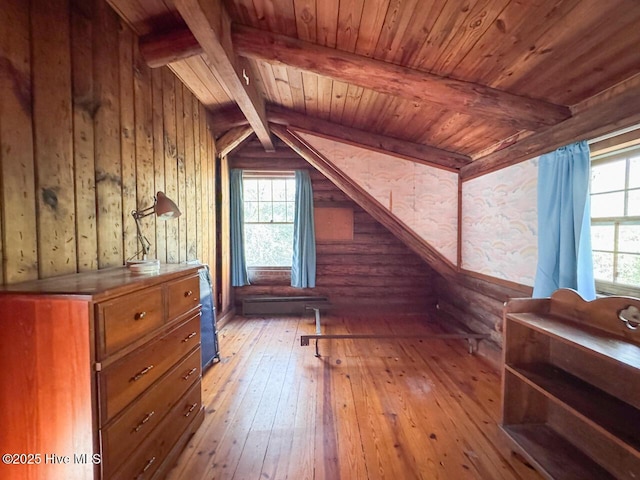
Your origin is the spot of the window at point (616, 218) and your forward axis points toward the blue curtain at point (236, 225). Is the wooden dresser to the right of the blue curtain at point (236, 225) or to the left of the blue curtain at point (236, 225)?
left

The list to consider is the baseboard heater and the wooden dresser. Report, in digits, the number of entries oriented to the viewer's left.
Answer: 0

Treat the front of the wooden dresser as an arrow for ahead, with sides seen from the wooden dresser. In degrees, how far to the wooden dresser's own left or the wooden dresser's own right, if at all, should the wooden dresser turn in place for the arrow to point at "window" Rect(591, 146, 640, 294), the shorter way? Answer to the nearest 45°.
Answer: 0° — it already faces it

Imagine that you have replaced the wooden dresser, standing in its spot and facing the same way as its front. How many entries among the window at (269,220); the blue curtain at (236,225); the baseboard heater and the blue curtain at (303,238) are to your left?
4

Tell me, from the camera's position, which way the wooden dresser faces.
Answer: facing the viewer and to the right of the viewer

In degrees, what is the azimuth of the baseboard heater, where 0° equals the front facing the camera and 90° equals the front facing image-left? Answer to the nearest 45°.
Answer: approximately 0°

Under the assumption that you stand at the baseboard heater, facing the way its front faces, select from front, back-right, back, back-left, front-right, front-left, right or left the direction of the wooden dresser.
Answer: front

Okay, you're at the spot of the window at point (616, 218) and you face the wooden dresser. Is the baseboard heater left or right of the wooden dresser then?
right

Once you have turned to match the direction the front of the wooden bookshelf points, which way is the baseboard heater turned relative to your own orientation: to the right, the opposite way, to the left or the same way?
to the left

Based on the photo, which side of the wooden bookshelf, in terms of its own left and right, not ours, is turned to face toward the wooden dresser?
front

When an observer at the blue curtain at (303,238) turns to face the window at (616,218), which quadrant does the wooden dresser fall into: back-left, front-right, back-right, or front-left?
front-right

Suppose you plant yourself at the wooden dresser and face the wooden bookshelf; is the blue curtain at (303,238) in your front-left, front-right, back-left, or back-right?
front-left

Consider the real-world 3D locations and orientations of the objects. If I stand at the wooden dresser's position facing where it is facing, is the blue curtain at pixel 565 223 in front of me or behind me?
in front

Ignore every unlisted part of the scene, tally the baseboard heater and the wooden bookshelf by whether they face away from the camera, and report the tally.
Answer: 0

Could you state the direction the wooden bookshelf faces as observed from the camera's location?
facing the viewer and to the left of the viewer

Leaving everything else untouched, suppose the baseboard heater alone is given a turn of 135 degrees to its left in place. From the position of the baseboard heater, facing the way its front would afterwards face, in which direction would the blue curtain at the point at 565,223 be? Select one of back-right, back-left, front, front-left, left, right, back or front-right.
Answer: right

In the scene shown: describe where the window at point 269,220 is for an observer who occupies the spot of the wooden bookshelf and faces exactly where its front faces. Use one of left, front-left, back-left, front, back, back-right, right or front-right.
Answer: front-right

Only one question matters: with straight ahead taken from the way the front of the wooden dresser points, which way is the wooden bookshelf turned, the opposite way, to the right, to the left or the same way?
the opposite way
